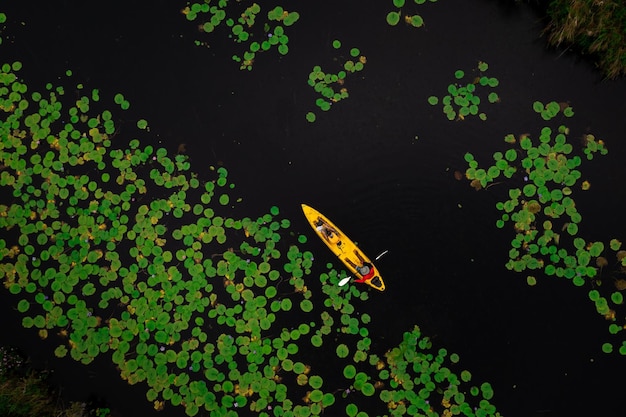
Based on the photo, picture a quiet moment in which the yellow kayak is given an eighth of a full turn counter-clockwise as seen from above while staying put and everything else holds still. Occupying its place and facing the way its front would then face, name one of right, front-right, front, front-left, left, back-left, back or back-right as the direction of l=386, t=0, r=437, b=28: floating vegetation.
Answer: right

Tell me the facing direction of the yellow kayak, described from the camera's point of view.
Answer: facing away from the viewer and to the left of the viewer

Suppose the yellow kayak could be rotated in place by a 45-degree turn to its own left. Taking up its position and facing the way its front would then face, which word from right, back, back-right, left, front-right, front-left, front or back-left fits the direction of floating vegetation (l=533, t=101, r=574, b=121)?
back-right
